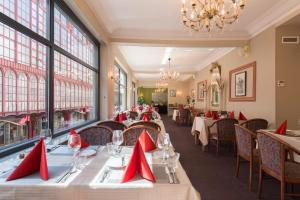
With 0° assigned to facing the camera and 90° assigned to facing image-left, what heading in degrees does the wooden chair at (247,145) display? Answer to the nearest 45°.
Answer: approximately 225°

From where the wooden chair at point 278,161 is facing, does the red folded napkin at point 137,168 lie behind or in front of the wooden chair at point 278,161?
behind

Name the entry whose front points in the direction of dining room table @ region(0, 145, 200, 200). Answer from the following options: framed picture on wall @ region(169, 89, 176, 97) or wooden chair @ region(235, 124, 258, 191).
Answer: the framed picture on wall

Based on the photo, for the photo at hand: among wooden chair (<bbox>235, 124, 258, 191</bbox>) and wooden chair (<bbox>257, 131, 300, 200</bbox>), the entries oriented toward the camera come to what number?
0

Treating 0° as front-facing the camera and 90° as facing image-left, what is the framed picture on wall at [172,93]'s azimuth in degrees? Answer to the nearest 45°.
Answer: approximately 0°

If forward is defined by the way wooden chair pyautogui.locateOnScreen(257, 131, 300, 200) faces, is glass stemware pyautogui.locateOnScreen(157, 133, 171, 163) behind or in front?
behind

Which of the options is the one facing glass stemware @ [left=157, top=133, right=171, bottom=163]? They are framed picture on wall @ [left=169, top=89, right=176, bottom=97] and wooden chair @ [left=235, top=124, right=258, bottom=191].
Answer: the framed picture on wall

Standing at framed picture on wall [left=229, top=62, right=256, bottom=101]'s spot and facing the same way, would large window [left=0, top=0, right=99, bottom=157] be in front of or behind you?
in front

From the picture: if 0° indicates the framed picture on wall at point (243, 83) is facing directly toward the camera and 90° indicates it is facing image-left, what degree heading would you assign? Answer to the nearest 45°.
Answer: approximately 45°
